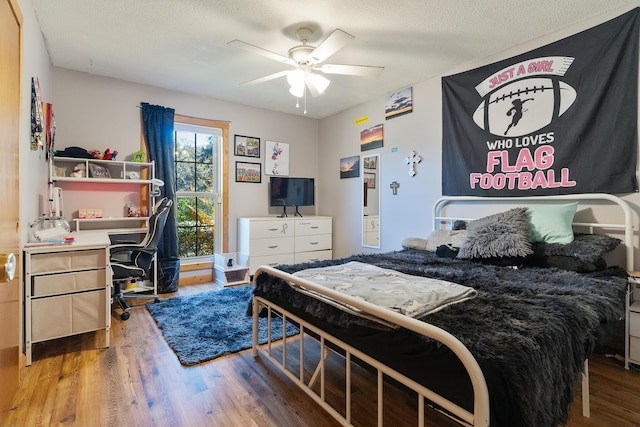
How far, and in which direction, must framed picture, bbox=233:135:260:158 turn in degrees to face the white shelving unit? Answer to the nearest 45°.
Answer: approximately 90° to its right

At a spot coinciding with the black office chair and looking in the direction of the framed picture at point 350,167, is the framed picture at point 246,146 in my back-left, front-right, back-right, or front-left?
front-left

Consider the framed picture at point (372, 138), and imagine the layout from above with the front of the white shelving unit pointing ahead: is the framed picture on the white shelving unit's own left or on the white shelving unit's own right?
on the white shelving unit's own left

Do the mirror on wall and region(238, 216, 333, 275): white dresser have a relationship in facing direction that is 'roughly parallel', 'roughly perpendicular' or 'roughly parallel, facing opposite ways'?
roughly perpendicular

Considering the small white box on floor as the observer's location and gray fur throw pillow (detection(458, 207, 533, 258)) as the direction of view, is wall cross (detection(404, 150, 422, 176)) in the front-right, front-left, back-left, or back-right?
front-left

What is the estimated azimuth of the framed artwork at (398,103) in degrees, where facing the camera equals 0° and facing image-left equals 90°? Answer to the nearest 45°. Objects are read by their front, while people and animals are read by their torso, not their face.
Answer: approximately 45°

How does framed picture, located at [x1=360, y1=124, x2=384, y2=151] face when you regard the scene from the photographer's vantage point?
facing the viewer and to the left of the viewer

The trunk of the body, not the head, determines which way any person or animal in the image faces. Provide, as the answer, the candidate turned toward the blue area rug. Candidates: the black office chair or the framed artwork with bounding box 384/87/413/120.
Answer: the framed artwork

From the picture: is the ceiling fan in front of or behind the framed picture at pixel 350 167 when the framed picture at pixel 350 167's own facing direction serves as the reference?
in front

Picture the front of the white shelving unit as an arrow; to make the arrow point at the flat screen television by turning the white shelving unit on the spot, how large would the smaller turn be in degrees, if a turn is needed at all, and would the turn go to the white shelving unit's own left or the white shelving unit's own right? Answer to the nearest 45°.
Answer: approximately 90° to the white shelving unit's own left

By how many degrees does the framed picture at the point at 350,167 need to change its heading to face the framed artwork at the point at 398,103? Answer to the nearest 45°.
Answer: approximately 90° to its left

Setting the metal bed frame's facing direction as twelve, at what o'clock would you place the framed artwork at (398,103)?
The framed artwork is roughly at 4 o'clock from the metal bed frame.

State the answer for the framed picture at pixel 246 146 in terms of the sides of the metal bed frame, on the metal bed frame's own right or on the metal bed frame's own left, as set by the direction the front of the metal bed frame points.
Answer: on the metal bed frame's own right
